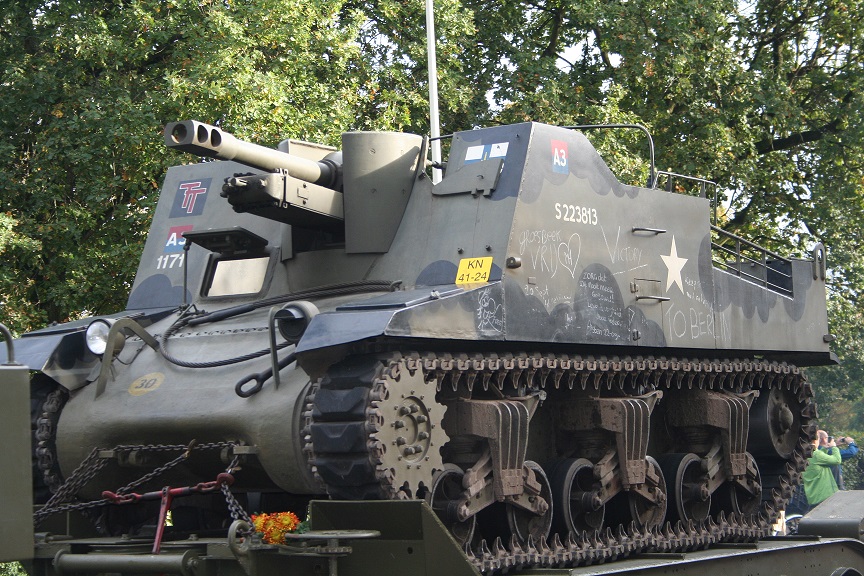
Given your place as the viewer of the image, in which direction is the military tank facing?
facing the viewer and to the left of the viewer

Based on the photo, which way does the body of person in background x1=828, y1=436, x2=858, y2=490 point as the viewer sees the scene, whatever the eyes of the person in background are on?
to the viewer's left

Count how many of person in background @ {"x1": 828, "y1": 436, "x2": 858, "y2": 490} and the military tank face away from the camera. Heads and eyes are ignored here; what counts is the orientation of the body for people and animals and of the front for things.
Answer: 0

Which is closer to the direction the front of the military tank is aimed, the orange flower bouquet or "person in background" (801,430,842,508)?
the orange flower bouquet

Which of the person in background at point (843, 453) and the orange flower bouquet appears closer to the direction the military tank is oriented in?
the orange flower bouquet

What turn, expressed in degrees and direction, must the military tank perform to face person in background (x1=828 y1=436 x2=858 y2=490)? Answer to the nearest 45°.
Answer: approximately 180°
